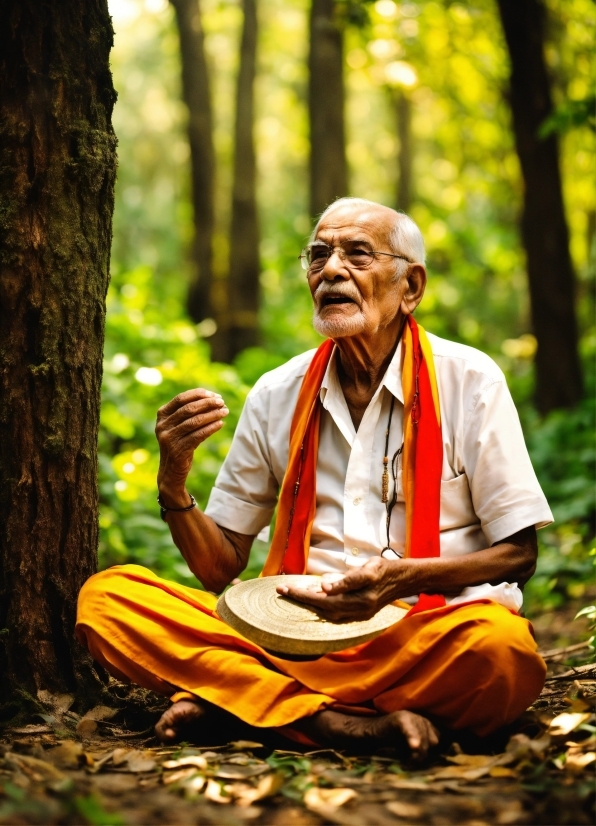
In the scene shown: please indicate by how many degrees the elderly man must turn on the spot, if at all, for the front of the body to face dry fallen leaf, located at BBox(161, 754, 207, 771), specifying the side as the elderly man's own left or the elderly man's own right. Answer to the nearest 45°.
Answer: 0° — they already face it

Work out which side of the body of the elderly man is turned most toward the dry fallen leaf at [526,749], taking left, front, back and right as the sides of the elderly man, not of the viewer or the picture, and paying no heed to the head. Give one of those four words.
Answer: left

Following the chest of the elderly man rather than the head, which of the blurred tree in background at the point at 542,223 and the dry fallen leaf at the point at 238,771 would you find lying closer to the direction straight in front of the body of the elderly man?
the dry fallen leaf

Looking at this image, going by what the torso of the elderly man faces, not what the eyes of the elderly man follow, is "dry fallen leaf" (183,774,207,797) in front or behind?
in front

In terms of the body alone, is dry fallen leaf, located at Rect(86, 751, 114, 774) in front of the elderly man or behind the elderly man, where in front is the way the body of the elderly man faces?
in front

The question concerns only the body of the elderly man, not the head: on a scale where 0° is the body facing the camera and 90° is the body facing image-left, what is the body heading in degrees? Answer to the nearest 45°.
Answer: approximately 45°

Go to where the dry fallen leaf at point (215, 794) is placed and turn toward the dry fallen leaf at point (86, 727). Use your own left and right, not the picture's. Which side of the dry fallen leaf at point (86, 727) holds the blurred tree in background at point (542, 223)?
right

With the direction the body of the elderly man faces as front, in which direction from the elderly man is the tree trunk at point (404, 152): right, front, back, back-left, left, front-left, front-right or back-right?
back-right

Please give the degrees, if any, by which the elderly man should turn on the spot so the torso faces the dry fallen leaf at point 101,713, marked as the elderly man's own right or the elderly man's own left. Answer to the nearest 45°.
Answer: approximately 45° to the elderly man's own right
